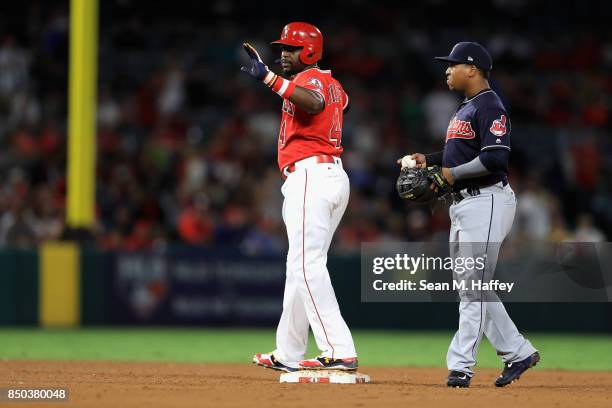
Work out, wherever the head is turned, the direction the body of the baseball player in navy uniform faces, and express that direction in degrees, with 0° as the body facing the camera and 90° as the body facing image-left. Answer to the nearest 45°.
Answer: approximately 90°

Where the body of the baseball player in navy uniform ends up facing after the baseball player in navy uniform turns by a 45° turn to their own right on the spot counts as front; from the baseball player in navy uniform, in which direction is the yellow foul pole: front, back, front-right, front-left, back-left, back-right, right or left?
front

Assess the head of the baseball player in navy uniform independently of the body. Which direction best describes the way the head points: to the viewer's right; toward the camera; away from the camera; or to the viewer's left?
to the viewer's left
